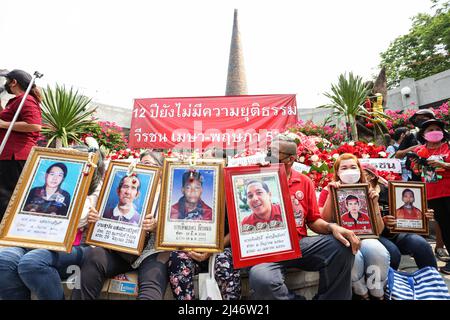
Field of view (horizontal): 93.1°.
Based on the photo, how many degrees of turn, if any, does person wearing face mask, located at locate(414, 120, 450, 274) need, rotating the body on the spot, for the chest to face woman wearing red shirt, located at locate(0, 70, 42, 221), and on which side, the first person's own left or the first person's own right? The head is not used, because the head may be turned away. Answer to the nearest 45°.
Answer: approximately 45° to the first person's own right

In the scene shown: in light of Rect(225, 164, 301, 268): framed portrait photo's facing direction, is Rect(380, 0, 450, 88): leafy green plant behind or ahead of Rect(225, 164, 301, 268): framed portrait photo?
behind

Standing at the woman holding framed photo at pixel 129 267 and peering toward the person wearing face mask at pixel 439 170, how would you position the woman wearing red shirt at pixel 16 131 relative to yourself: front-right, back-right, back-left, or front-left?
back-left

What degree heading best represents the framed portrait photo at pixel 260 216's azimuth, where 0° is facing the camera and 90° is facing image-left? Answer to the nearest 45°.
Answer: approximately 0°

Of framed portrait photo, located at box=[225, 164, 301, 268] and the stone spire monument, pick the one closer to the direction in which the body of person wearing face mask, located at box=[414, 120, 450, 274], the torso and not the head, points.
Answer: the framed portrait photo

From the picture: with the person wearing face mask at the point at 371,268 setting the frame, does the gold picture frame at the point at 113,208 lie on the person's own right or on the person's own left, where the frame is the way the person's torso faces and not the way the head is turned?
on the person's own right

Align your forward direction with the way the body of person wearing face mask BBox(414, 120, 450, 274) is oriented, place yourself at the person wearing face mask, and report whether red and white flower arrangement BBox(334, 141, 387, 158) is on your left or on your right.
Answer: on your right
